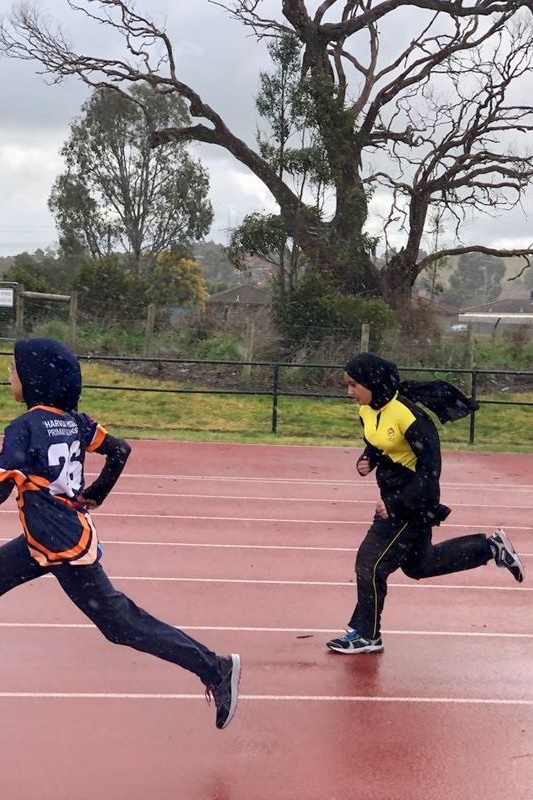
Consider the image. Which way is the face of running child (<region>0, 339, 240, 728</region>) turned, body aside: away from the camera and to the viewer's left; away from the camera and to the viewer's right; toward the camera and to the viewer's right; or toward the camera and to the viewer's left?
away from the camera and to the viewer's left

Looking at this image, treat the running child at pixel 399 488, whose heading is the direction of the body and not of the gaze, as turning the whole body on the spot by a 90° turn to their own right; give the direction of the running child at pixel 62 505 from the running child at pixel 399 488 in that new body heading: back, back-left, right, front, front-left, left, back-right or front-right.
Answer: back-left

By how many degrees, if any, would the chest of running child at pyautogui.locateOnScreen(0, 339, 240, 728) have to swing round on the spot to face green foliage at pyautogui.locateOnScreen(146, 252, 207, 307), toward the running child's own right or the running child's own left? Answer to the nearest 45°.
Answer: approximately 45° to the running child's own right

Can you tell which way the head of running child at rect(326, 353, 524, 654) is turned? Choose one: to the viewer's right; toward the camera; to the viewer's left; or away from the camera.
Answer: to the viewer's left

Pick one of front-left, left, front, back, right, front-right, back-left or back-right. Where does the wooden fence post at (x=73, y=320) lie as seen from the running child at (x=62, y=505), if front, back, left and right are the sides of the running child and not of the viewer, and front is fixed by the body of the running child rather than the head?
front-right

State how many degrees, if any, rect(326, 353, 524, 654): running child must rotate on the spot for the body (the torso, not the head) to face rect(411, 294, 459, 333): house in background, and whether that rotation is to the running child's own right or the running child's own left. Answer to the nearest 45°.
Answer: approximately 90° to the running child's own right

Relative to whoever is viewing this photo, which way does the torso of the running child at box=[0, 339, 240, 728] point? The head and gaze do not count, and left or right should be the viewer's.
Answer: facing away from the viewer and to the left of the viewer

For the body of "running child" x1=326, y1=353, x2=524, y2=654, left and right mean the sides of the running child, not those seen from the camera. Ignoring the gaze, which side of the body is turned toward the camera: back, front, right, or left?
left

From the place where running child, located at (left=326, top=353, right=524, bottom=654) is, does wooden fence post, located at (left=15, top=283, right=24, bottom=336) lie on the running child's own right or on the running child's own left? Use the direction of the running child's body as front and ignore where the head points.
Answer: on the running child's own right

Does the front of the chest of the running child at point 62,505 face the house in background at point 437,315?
no

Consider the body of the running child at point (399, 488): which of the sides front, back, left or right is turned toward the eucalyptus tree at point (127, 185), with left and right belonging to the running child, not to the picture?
right

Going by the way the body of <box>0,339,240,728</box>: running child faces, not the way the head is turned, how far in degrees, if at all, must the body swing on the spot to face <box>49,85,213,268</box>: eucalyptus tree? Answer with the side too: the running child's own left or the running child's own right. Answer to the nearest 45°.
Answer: approximately 45° to the running child's own right
